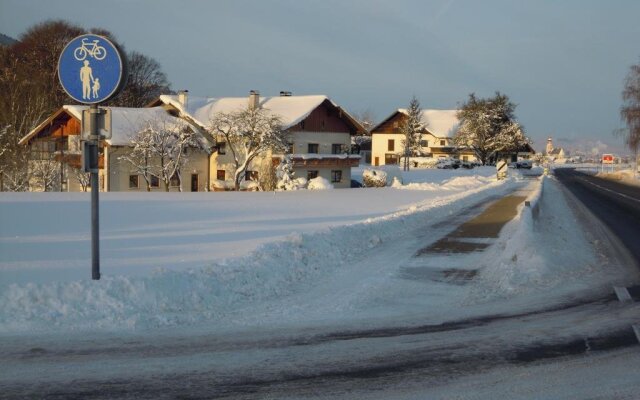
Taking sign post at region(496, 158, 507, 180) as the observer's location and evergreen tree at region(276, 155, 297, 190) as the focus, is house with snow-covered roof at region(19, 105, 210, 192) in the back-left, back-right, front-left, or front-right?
front-right

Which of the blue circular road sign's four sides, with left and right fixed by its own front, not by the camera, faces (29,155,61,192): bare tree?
back

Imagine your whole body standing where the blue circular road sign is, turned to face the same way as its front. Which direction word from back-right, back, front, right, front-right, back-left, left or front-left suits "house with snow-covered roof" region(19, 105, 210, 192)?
back

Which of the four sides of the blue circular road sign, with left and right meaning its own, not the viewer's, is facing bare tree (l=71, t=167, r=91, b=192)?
back

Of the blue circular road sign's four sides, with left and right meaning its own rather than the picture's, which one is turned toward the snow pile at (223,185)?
back

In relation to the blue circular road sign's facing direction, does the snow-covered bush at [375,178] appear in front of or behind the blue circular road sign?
behind

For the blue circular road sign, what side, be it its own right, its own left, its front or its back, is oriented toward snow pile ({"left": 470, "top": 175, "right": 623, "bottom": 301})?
left

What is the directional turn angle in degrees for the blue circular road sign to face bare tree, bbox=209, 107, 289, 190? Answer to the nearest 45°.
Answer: approximately 180°

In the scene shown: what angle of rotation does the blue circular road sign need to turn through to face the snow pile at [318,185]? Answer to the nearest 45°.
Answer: approximately 135° to its left

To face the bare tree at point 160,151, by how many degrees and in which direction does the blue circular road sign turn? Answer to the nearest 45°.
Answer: approximately 180°

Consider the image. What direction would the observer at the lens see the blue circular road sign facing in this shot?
facing the viewer

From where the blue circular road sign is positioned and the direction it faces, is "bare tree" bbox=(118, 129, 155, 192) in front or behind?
behind
